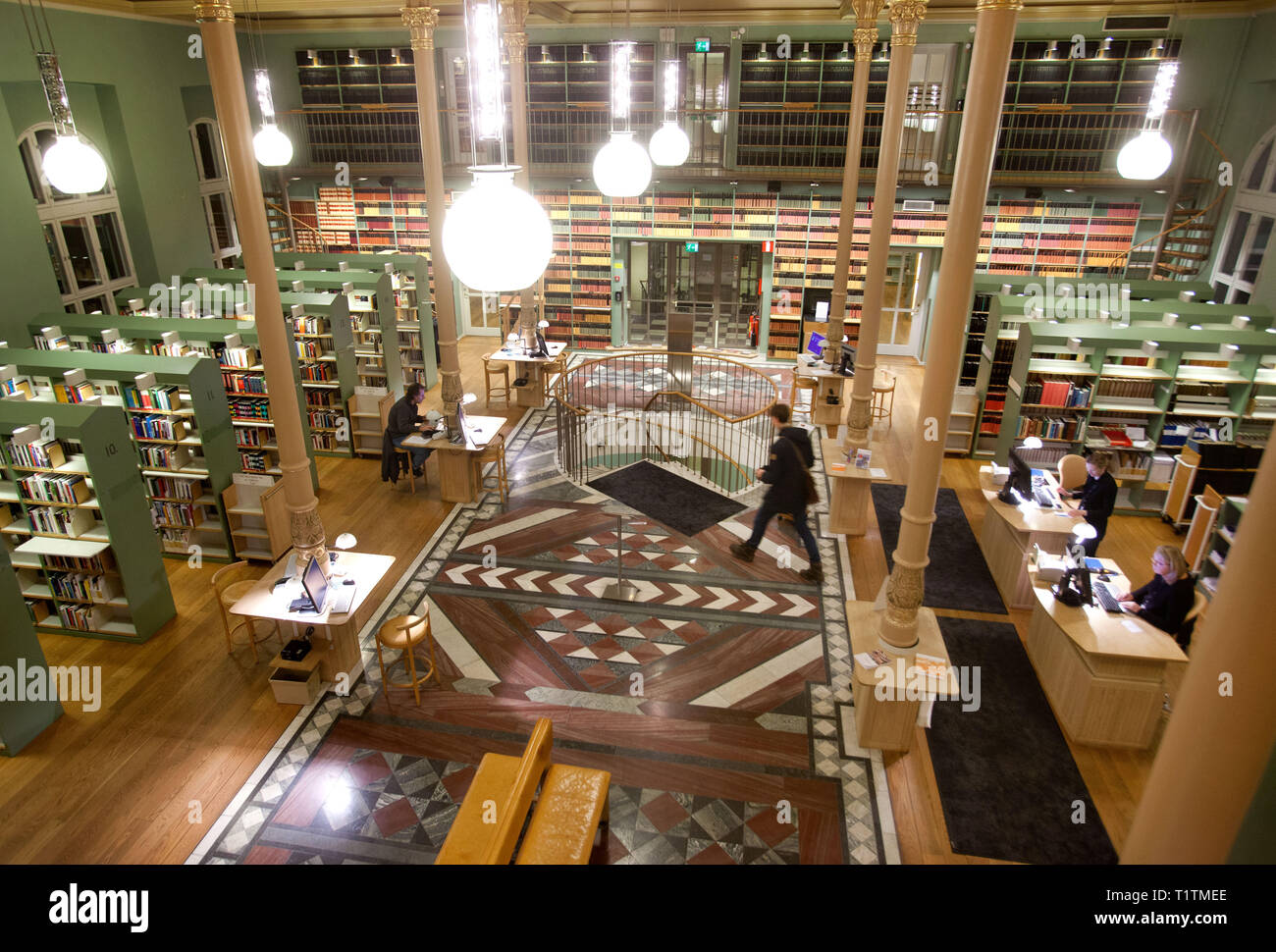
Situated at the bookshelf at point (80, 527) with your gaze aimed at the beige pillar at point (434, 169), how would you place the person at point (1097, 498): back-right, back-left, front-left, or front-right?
front-right

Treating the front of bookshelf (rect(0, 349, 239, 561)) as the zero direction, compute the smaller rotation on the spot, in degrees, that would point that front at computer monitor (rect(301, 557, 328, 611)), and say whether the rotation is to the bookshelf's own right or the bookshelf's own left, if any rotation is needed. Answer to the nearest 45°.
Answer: approximately 45° to the bookshelf's own left

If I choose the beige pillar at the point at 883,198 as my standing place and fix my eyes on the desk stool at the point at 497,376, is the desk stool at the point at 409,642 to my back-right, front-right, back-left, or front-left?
front-left

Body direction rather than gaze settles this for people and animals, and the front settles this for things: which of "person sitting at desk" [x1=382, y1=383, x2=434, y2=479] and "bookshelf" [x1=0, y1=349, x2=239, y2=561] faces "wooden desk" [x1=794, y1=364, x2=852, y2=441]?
the person sitting at desk

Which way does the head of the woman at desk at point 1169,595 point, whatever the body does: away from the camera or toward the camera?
toward the camera

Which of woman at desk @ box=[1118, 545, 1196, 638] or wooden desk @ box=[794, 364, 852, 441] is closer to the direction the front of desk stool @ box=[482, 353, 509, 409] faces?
the wooden desk

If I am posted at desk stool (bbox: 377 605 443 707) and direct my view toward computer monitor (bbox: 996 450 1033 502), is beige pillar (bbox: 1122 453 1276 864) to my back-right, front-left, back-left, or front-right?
front-right

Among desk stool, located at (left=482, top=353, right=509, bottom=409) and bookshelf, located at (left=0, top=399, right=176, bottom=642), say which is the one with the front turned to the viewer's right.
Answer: the desk stool

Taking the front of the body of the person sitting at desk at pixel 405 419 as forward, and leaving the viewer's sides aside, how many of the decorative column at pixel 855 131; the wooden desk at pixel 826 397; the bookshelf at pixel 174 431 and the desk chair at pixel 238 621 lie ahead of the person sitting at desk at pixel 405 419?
2

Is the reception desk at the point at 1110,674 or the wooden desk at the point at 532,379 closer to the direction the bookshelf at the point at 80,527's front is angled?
the reception desk

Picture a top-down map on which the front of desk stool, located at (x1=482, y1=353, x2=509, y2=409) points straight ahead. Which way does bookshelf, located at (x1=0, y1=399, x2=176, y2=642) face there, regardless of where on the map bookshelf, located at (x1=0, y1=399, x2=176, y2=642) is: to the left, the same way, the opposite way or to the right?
to the right

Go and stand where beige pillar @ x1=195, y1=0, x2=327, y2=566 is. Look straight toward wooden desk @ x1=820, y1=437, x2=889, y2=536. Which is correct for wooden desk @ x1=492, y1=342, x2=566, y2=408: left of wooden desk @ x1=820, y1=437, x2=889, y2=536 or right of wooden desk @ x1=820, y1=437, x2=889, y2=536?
left

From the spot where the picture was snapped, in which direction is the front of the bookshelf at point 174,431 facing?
facing the viewer and to the left of the viewer

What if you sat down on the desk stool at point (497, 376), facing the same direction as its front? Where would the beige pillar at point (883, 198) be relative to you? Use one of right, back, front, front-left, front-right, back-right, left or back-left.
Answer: front-right

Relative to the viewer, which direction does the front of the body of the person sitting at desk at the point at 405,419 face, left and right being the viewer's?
facing to the right of the viewer
